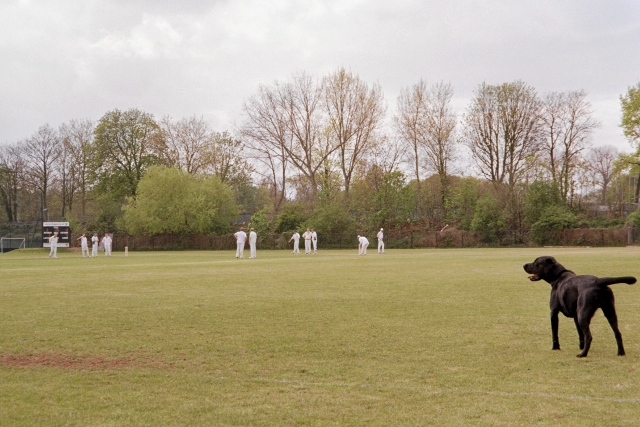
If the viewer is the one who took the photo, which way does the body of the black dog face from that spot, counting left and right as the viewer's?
facing away from the viewer and to the left of the viewer
